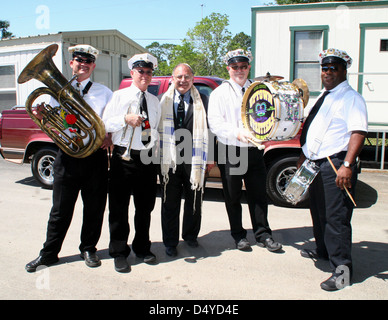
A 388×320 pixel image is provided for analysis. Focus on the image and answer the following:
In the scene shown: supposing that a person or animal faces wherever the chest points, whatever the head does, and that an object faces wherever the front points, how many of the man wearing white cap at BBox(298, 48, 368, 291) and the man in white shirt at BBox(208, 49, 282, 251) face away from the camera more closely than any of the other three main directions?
0

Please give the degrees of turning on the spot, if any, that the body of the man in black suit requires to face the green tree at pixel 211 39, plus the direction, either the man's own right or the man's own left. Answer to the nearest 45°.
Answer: approximately 180°

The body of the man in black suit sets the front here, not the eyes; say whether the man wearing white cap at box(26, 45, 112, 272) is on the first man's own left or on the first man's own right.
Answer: on the first man's own right

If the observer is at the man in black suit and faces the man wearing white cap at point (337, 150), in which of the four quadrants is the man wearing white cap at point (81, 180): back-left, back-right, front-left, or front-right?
back-right

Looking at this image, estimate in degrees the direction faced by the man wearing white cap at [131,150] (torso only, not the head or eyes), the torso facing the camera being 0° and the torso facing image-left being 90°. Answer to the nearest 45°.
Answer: approximately 315°

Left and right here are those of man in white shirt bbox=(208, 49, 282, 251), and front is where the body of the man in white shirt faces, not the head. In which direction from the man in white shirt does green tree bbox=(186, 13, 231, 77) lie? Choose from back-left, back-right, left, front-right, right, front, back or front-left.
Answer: back-left

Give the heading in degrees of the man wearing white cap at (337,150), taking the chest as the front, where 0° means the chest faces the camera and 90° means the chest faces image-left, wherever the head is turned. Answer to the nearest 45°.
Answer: approximately 45°
